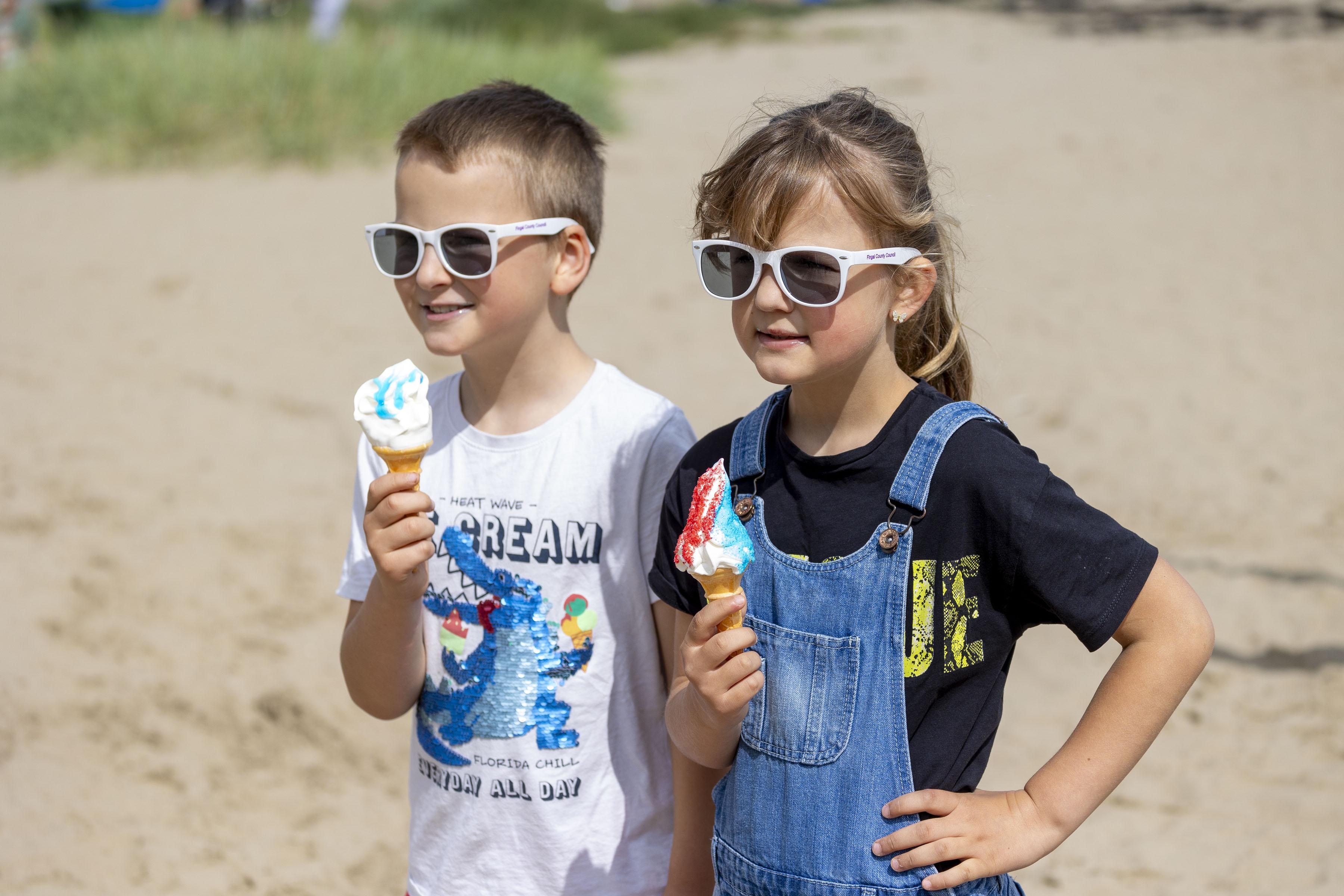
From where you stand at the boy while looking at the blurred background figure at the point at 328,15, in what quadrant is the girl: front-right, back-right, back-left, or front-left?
back-right

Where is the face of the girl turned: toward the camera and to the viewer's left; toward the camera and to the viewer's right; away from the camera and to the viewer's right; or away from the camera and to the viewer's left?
toward the camera and to the viewer's left

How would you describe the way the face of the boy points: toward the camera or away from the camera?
toward the camera

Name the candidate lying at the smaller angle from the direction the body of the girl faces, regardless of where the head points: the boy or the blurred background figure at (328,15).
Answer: the boy

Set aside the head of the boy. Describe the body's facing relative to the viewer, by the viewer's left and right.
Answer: facing the viewer and to the left of the viewer

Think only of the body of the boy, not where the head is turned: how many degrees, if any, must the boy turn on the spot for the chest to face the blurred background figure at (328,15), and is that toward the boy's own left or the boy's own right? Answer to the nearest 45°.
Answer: approximately 135° to the boy's own right

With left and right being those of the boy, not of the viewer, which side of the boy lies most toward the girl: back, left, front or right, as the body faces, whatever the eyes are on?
left

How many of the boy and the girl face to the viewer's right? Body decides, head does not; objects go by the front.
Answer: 0

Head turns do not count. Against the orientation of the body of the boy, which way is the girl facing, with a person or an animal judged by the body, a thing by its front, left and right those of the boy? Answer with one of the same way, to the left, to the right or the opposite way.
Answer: the same way
